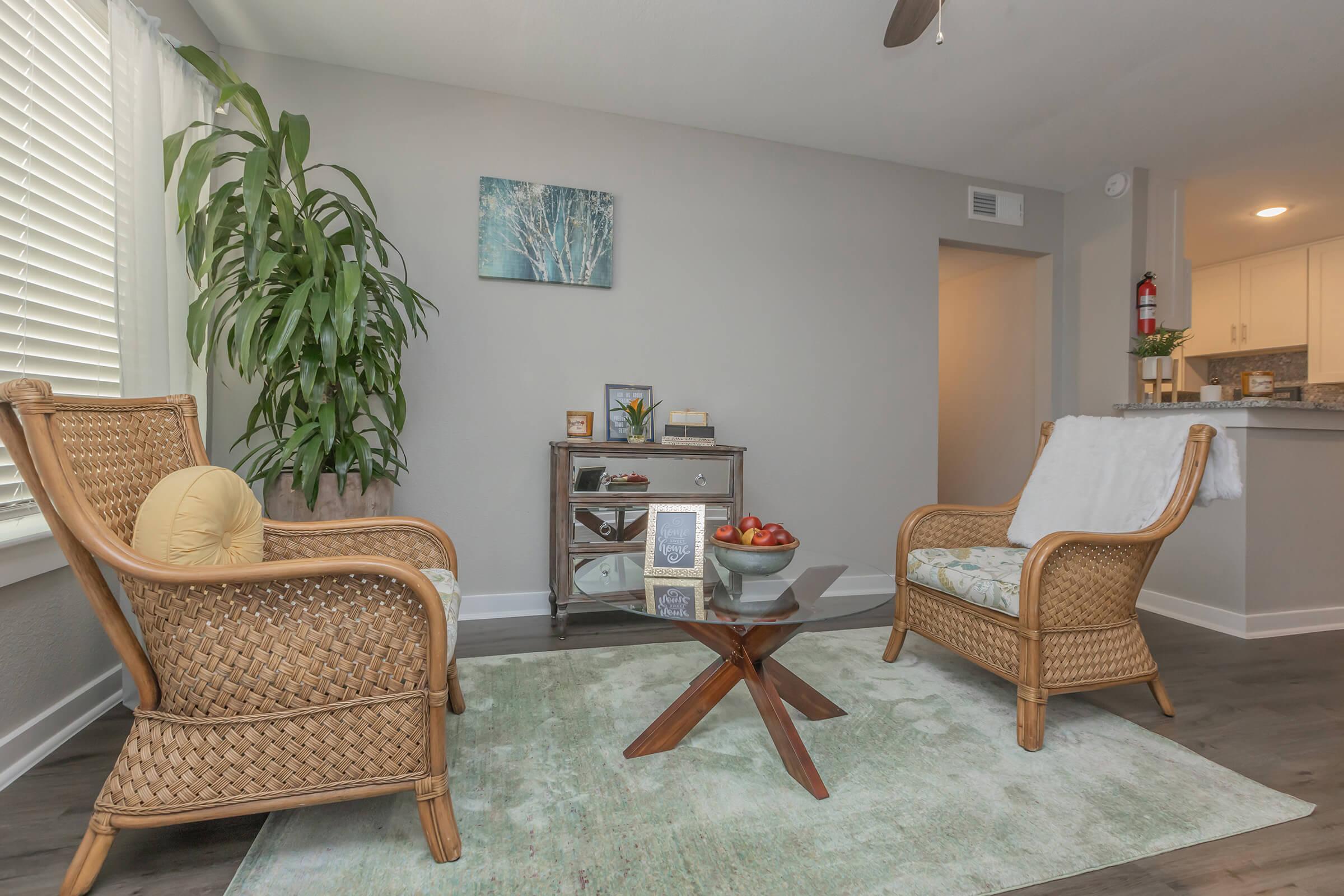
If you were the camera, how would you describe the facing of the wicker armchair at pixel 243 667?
facing to the right of the viewer

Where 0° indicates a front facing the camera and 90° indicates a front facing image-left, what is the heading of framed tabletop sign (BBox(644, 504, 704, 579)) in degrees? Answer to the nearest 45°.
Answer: approximately 0°

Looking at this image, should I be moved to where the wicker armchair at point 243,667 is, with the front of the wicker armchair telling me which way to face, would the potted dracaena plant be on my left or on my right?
on my left

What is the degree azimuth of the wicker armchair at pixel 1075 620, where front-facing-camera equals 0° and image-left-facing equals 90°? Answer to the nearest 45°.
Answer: approximately 45°

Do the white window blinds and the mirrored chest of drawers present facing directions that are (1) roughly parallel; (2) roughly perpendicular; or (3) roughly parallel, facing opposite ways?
roughly perpendicular

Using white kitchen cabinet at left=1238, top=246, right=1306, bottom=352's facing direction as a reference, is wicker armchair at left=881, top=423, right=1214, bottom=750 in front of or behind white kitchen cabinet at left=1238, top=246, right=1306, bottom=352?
in front

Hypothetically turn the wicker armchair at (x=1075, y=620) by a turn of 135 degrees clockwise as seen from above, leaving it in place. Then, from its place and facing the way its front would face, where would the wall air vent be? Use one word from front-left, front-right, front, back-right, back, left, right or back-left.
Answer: front

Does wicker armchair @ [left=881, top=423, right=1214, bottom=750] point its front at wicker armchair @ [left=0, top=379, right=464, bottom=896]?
yes
